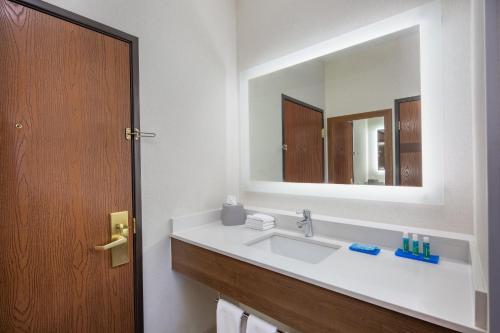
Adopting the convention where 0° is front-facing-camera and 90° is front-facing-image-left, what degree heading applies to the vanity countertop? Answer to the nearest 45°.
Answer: approximately 45°

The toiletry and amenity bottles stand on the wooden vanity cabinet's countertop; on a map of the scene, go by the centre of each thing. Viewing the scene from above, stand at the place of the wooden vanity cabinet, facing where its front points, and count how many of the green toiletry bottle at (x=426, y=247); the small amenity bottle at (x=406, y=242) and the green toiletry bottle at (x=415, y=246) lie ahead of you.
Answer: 0
